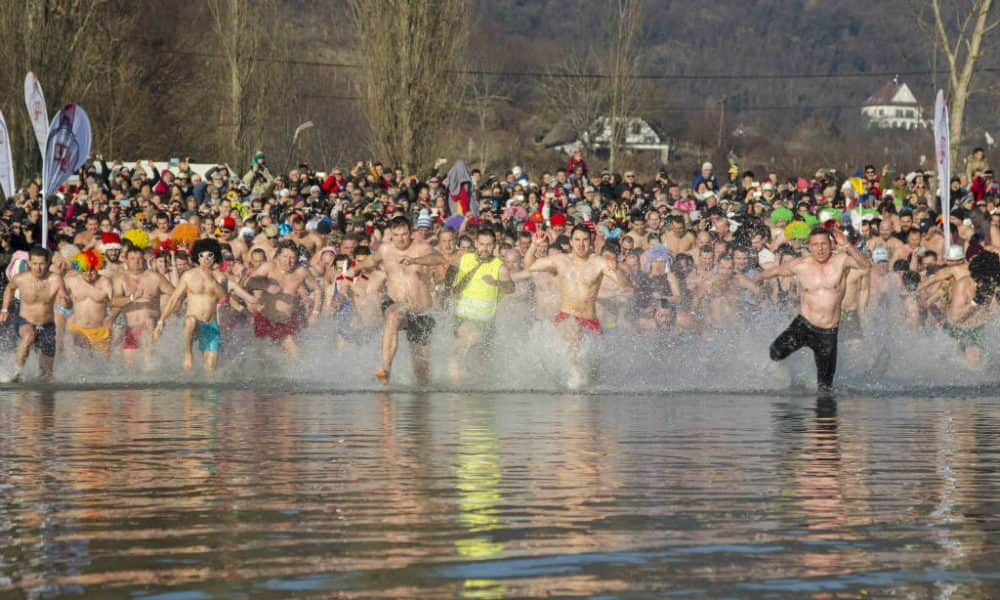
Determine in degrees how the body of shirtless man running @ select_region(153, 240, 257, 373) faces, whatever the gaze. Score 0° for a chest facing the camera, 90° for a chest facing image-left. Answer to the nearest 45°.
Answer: approximately 0°

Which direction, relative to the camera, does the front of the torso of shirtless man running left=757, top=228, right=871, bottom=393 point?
toward the camera

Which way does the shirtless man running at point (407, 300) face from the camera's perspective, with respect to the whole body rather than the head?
toward the camera

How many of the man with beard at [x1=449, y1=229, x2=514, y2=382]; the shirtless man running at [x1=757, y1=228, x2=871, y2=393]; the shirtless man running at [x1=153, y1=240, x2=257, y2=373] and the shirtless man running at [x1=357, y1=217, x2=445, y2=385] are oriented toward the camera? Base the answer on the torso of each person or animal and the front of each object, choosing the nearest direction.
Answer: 4

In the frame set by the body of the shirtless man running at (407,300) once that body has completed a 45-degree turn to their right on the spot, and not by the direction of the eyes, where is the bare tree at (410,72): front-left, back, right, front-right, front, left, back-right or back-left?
back-right

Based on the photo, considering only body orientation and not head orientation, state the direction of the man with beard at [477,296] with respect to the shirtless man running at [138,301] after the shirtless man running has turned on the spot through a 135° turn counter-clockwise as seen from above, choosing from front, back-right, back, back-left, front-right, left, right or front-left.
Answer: right

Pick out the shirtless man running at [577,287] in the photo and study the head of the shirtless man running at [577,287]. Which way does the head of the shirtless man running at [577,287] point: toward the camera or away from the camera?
toward the camera

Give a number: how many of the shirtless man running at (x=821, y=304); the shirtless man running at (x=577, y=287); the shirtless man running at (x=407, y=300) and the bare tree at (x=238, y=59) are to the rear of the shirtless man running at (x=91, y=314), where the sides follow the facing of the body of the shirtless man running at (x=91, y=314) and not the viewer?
1

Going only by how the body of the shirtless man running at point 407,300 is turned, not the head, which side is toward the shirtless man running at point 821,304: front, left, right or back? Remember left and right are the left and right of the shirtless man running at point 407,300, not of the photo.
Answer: left

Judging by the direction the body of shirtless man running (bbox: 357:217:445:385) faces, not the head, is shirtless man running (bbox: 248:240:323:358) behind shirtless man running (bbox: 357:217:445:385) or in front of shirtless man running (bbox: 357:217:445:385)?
behind

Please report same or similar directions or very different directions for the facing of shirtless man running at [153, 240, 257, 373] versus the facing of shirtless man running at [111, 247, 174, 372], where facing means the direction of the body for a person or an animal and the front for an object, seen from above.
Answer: same or similar directions

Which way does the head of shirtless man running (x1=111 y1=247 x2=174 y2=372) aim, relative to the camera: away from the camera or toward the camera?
toward the camera
